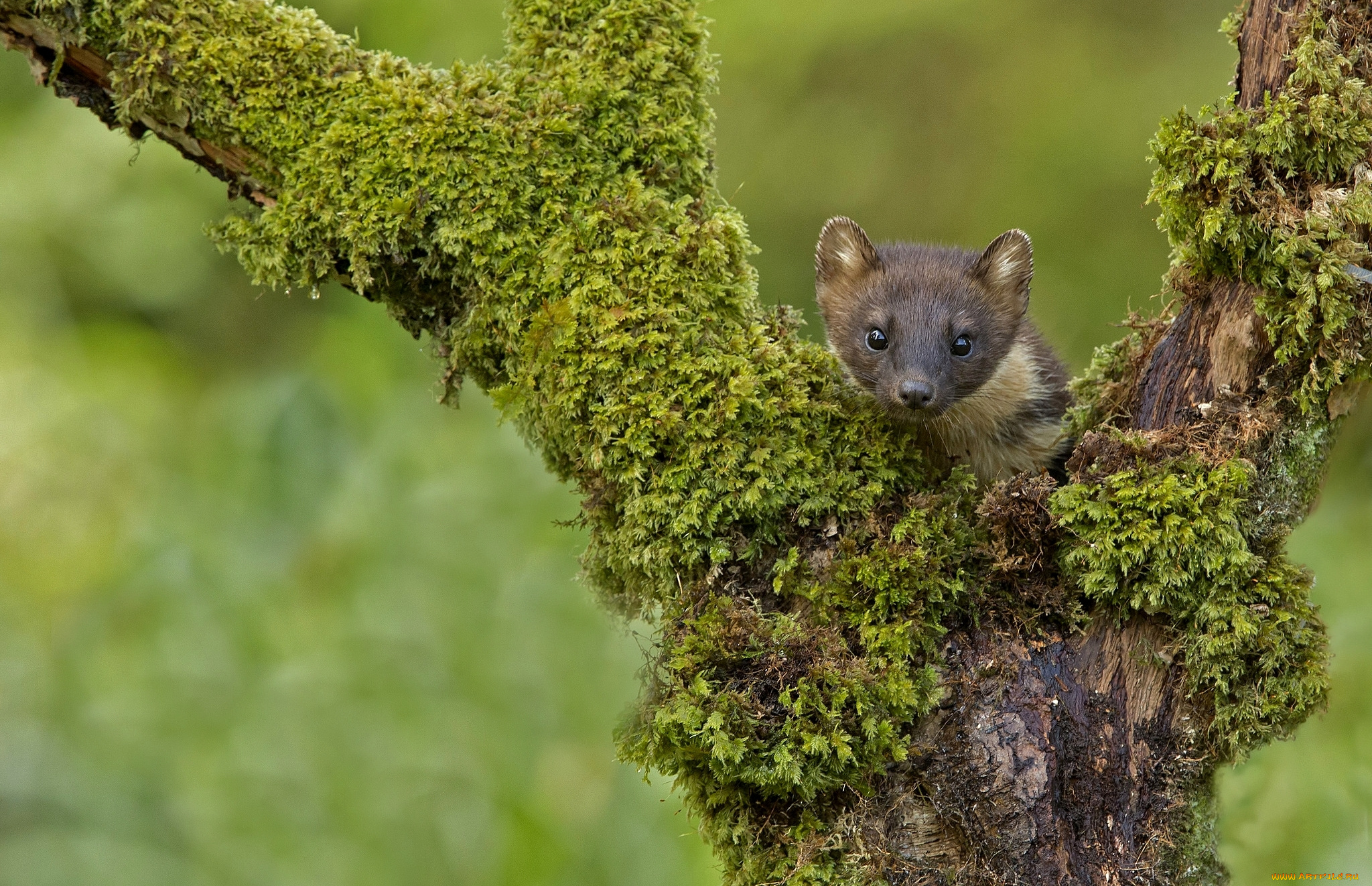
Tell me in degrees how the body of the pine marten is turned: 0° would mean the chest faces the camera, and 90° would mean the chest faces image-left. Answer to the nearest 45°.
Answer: approximately 0°
